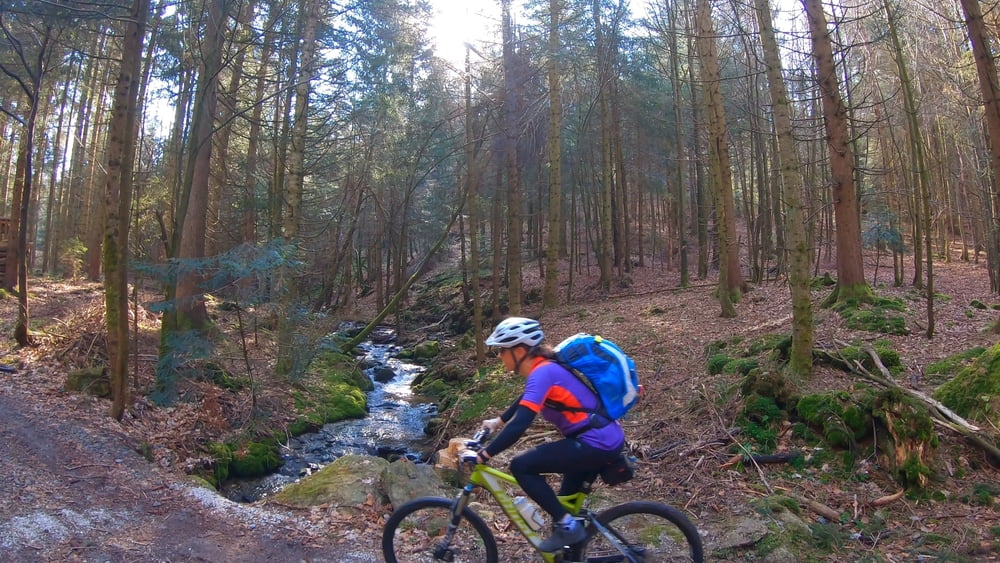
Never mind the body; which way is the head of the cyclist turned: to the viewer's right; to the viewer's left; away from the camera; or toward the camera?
to the viewer's left

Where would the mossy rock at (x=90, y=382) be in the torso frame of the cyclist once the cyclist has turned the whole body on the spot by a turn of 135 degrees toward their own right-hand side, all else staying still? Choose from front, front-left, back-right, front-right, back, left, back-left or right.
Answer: left

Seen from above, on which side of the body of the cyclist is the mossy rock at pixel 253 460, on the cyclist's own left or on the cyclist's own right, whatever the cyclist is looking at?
on the cyclist's own right

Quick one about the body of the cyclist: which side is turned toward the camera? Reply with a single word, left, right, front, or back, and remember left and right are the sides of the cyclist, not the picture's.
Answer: left

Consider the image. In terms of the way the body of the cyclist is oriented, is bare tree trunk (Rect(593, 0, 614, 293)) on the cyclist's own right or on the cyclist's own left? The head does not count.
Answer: on the cyclist's own right

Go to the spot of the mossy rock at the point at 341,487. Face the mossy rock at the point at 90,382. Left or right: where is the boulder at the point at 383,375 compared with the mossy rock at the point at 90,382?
right

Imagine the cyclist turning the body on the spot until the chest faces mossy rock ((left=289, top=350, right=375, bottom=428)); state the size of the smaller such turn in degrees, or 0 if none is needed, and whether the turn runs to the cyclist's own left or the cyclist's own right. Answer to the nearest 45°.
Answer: approximately 45° to the cyclist's own right

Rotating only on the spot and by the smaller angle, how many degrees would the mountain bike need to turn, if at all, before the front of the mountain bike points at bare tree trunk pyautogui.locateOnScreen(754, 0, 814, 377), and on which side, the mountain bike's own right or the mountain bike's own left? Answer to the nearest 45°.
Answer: approximately 135° to the mountain bike's own right

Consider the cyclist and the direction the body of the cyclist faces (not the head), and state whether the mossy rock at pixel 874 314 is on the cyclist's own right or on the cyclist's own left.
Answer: on the cyclist's own right

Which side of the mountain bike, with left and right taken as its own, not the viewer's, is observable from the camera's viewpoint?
left
